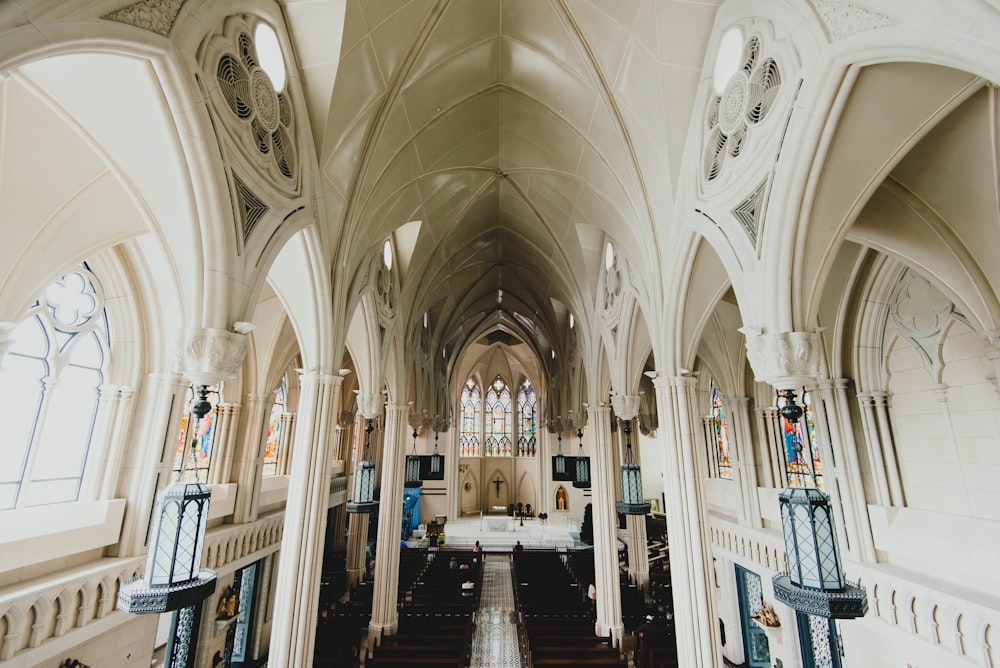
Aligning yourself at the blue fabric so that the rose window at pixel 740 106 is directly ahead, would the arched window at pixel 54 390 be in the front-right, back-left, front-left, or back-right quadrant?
front-right

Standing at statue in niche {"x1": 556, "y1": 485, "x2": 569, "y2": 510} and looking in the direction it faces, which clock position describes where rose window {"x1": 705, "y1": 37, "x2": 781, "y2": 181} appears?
The rose window is roughly at 12 o'clock from the statue in niche.

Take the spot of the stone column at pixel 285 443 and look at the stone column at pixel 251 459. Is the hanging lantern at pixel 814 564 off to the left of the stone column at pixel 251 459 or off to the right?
left

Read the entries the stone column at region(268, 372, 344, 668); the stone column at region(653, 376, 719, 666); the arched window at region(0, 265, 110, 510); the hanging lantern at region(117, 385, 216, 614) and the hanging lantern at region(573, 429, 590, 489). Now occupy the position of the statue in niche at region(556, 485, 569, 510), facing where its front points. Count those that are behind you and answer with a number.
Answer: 0

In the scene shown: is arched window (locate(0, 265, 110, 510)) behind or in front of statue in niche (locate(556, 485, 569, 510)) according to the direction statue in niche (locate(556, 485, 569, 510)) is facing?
in front

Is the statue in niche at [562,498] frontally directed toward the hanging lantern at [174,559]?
yes

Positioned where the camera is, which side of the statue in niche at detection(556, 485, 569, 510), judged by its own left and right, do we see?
front

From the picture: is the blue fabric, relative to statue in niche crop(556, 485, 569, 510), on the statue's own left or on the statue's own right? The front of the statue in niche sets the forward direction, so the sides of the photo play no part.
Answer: on the statue's own right

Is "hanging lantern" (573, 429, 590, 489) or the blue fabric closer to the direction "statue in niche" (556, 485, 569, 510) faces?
the hanging lantern

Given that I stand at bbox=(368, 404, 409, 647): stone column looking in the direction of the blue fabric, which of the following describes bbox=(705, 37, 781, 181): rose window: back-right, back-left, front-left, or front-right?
back-right

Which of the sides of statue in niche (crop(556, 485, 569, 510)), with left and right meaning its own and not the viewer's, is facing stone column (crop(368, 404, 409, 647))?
front

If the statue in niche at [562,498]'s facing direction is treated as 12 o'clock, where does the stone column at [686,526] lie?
The stone column is roughly at 12 o'clock from the statue in niche.

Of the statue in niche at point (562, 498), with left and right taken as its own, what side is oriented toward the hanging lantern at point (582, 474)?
front

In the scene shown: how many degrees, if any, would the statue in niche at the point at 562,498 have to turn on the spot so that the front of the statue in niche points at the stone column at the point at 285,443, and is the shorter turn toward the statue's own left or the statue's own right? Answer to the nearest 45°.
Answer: approximately 45° to the statue's own right

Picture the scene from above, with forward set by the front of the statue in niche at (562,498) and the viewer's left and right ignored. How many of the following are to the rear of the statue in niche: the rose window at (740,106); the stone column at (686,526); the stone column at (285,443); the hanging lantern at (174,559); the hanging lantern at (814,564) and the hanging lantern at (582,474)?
0

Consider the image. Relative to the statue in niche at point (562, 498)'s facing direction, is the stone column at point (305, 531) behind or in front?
in front

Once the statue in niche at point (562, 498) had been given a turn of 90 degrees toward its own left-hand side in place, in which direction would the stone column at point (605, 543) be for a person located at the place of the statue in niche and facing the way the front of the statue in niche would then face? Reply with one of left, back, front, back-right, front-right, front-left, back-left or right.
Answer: right

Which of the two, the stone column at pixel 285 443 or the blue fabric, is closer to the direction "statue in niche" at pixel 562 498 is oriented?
the stone column

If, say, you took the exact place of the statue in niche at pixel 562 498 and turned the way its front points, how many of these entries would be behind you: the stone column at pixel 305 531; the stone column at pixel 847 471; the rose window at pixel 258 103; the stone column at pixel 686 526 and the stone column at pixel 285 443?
0
